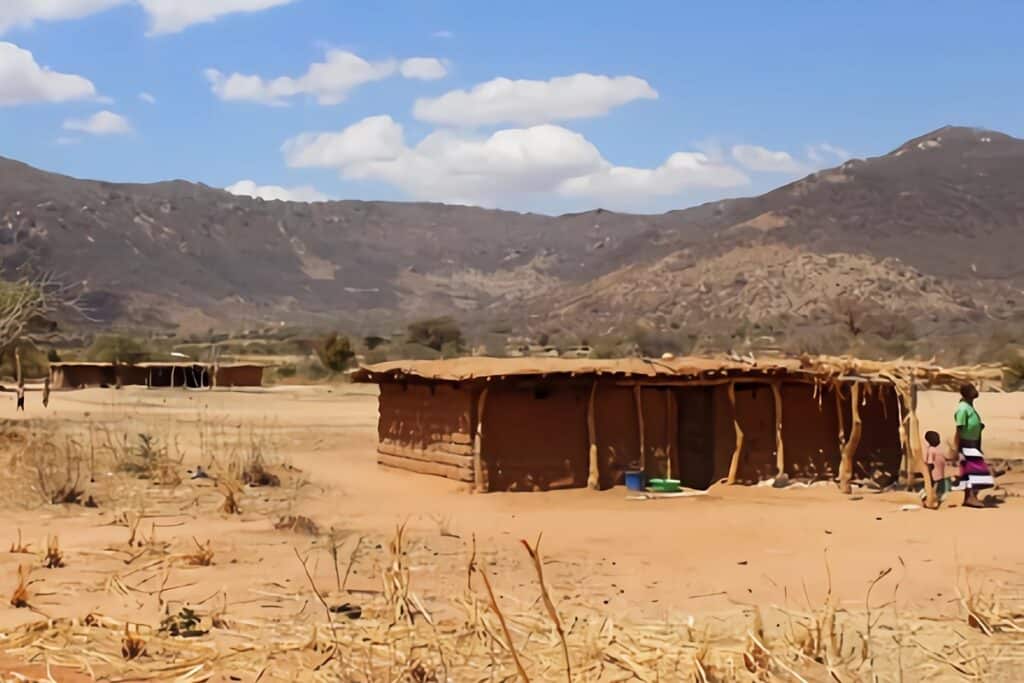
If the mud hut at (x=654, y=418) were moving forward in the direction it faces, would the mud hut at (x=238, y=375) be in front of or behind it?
behind

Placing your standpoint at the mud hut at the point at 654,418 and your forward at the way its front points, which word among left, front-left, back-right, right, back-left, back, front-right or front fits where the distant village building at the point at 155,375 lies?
back-right

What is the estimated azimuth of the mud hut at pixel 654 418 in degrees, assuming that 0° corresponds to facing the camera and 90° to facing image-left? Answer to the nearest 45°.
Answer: approximately 0°

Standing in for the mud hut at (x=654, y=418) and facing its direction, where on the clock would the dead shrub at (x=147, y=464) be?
The dead shrub is roughly at 3 o'clock from the mud hut.

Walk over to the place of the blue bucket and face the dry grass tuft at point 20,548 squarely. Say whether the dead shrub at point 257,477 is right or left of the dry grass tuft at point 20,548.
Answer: right

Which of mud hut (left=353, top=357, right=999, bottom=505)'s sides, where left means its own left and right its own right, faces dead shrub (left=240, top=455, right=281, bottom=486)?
right

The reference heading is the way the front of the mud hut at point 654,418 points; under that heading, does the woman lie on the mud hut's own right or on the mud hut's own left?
on the mud hut's own left

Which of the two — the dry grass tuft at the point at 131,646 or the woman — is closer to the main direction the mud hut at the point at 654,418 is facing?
the dry grass tuft

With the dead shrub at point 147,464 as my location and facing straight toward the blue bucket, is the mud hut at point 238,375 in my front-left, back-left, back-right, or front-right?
back-left

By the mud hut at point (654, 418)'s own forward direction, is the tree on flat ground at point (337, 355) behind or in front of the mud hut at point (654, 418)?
behind

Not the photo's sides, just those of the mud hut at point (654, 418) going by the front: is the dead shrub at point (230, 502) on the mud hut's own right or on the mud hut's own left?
on the mud hut's own right
